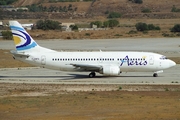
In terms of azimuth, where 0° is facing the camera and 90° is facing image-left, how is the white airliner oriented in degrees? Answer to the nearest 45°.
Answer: approximately 270°
